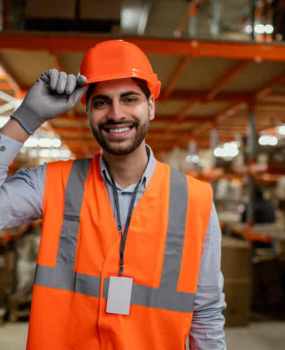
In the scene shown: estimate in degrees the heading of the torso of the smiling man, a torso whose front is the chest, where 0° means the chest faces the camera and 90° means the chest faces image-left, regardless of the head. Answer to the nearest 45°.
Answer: approximately 0°

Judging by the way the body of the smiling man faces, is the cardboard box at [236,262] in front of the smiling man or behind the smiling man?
behind

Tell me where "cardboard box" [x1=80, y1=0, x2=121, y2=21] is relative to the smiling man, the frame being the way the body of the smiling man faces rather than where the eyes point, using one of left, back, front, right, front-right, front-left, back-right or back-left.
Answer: back

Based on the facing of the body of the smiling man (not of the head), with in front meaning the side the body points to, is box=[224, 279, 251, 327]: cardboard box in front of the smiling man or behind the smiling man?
behind

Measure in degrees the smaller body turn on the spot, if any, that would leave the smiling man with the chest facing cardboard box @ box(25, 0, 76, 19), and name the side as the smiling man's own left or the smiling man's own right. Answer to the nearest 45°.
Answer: approximately 180°
